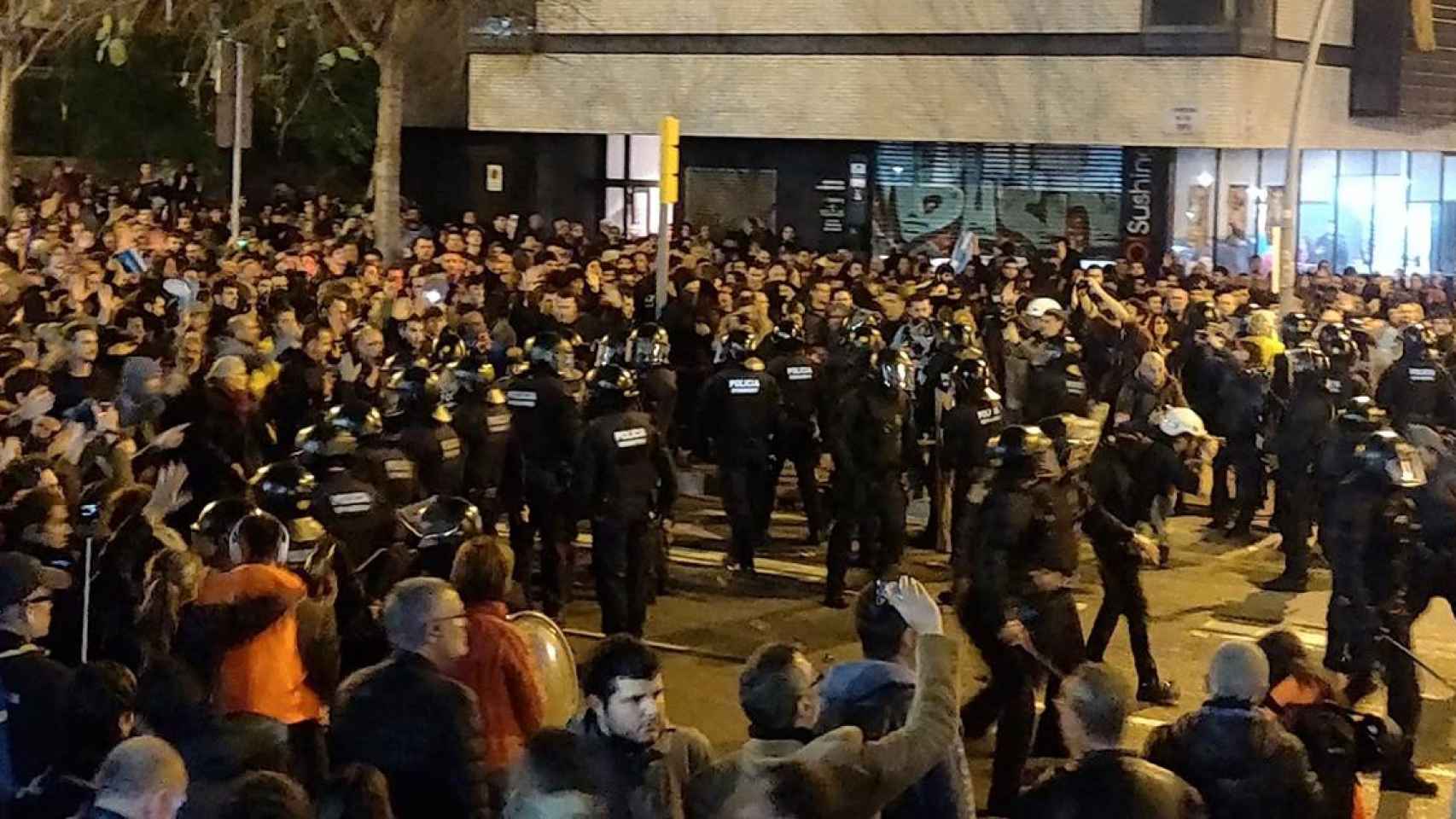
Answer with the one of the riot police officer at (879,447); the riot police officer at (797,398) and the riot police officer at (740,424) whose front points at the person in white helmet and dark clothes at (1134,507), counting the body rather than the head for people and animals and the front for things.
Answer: the riot police officer at (879,447)

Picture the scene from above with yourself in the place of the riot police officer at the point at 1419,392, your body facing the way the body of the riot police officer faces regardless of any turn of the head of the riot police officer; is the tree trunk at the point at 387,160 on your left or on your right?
on your left

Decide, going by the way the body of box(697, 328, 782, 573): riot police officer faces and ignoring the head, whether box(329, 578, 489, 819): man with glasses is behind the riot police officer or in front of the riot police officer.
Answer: behind

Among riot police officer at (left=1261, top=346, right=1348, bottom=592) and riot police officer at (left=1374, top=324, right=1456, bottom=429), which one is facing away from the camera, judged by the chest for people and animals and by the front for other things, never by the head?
riot police officer at (left=1374, top=324, right=1456, bottom=429)

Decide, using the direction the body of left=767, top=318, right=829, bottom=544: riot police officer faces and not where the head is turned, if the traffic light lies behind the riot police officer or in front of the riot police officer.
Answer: in front

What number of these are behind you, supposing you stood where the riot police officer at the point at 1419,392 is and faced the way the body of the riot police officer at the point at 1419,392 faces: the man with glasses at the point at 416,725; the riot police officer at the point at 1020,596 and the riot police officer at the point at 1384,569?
3

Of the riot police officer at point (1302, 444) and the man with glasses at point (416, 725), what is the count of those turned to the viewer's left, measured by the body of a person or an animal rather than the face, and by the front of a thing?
1

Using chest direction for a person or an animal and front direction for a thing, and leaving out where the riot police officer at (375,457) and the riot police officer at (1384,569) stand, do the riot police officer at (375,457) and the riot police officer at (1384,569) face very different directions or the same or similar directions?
very different directions

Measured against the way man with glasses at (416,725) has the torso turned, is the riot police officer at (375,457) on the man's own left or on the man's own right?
on the man's own left

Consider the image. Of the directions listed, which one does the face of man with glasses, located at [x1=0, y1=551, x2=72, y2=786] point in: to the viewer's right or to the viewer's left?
to the viewer's right

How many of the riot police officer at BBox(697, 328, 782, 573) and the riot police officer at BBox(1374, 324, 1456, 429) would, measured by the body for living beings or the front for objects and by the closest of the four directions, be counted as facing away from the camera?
2

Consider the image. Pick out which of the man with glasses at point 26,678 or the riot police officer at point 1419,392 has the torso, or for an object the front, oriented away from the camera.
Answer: the riot police officer

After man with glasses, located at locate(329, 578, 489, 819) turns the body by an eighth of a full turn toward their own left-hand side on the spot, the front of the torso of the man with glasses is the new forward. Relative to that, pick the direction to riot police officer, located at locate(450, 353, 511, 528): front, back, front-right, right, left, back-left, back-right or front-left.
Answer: front

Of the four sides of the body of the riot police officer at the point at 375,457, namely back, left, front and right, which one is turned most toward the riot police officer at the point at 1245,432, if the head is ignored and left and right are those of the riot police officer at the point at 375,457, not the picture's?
right

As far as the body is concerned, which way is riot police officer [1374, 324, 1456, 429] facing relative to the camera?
away from the camera

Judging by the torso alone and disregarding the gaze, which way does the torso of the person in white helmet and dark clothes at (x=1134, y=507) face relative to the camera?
to the viewer's right
